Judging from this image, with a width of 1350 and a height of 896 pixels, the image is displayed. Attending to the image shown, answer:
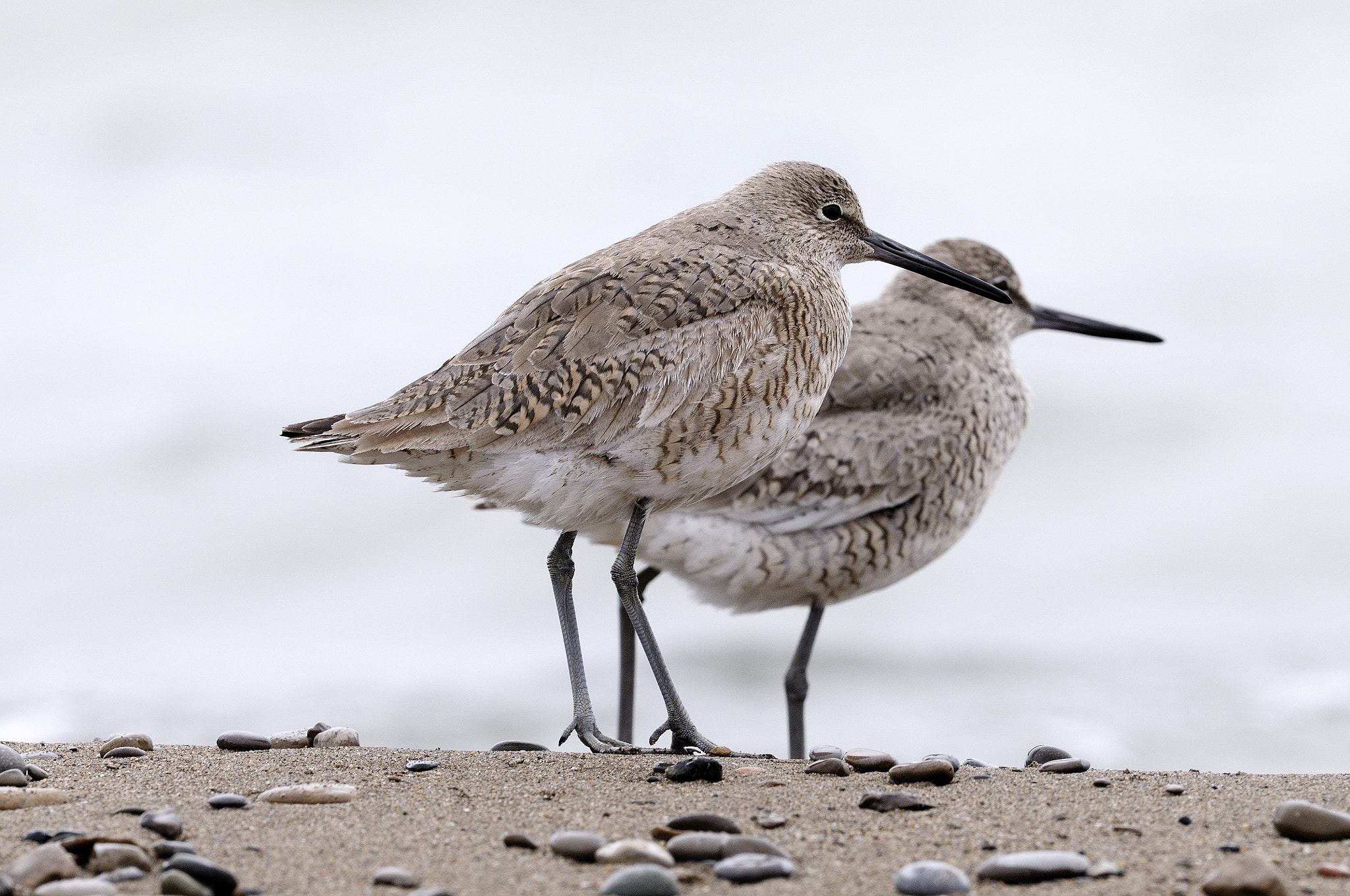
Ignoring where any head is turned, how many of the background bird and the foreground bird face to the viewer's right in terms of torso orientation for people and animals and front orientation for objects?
2

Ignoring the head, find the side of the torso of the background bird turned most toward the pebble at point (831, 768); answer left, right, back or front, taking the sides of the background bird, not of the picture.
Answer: right

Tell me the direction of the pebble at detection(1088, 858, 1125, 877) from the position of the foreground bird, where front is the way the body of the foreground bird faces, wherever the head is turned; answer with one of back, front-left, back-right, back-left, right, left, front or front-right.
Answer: front-right

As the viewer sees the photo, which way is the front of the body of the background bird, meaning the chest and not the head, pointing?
to the viewer's right

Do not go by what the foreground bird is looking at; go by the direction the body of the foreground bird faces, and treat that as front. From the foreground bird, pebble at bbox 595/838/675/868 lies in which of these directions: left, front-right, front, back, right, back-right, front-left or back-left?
right

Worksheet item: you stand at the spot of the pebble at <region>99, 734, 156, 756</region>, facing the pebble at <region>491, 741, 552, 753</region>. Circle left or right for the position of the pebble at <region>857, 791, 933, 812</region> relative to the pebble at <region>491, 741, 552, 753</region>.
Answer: right

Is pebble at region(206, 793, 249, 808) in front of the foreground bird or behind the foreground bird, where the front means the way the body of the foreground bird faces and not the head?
behind

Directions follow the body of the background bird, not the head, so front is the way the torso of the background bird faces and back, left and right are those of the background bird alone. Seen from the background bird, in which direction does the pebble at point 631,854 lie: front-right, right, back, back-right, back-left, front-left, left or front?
right

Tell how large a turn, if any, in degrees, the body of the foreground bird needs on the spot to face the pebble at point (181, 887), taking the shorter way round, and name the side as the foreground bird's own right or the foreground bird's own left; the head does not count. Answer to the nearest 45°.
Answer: approximately 135° to the foreground bird's own right

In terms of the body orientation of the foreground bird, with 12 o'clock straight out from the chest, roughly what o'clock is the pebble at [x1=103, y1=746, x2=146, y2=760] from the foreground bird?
The pebble is roughly at 6 o'clock from the foreground bird.

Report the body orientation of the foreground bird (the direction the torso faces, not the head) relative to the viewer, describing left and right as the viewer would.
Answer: facing to the right of the viewer
